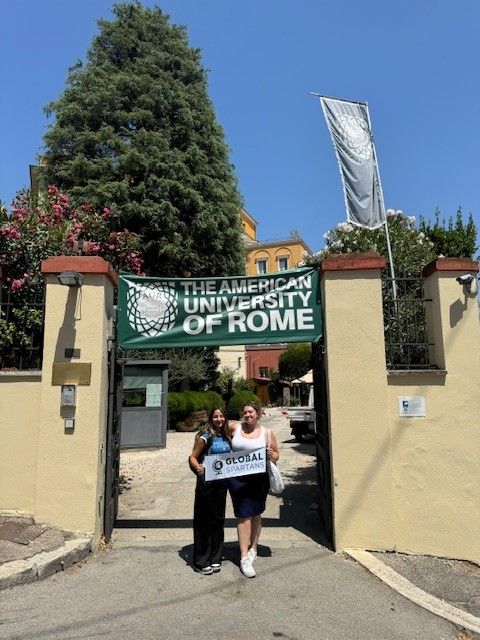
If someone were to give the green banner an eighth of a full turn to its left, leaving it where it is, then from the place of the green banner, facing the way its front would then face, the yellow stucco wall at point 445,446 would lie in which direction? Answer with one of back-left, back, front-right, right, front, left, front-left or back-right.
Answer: front-left

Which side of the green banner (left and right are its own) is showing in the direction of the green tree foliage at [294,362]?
back

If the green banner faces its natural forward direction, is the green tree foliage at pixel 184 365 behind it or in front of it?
behind

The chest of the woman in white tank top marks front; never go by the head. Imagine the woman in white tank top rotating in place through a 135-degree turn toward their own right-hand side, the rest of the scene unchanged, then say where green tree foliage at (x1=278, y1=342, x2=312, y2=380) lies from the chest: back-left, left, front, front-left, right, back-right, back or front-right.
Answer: front-right

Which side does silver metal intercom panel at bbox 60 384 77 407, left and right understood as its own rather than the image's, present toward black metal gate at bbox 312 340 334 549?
left

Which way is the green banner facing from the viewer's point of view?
toward the camera

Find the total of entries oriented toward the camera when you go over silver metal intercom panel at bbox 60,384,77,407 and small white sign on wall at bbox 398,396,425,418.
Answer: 2

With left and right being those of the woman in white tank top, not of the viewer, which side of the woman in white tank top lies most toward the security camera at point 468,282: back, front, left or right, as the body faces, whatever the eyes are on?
left

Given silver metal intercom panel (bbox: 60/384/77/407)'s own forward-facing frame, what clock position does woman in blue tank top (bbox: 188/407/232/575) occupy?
The woman in blue tank top is roughly at 10 o'clock from the silver metal intercom panel.

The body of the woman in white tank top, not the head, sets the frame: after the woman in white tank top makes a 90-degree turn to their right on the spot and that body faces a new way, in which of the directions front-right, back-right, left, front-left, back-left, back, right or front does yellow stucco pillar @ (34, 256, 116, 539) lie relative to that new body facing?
front

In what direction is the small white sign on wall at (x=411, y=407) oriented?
toward the camera

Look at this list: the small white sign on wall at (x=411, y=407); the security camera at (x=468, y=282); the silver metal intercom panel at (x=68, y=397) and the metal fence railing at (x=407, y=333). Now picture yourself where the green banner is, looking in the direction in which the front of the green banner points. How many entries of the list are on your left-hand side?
3

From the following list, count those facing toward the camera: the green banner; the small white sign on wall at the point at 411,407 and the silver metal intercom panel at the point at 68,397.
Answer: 3

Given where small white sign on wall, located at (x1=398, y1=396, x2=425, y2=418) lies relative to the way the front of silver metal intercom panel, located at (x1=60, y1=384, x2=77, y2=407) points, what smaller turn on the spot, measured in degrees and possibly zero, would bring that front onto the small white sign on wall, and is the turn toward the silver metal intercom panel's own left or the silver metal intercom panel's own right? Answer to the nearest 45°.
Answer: approximately 90° to the silver metal intercom panel's own left

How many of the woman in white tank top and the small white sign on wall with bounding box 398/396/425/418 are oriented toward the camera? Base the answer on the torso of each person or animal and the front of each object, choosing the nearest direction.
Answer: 2

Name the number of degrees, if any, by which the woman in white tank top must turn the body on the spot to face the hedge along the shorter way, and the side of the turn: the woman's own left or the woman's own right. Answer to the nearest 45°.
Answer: approximately 180°
